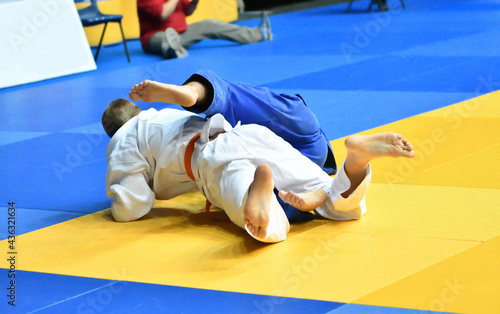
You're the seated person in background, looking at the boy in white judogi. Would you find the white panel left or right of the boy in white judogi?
right

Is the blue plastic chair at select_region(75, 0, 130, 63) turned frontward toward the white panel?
no
